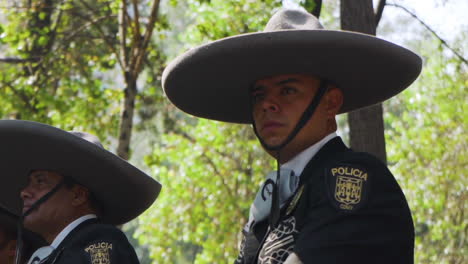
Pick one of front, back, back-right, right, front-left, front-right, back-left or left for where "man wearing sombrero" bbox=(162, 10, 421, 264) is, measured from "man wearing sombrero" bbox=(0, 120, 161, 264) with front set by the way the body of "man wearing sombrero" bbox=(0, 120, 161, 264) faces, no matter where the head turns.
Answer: back-left

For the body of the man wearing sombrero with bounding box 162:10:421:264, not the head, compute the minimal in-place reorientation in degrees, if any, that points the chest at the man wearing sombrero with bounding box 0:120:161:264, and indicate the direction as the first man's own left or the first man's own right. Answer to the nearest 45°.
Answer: approximately 90° to the first man's own right

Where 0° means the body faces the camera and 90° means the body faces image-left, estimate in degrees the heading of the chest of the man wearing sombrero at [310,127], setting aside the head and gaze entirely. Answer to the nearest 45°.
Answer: approximately 45°

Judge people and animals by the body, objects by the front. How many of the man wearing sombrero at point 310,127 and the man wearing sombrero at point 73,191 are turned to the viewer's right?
0

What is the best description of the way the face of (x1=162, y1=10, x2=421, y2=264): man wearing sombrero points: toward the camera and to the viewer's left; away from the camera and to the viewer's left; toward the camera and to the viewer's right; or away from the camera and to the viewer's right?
toward the camera and to the viewer's left
